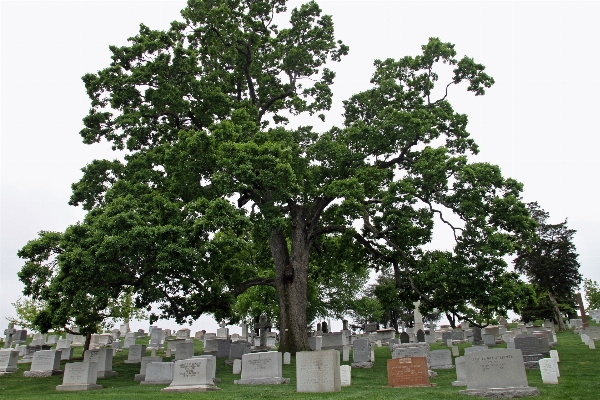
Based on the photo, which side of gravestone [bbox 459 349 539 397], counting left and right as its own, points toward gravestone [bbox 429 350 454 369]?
back

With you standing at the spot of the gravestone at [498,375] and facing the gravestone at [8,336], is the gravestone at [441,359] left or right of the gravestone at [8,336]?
right

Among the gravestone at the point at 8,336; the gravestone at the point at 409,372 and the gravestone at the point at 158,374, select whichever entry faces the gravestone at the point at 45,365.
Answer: the gravestone at the point at 8,336

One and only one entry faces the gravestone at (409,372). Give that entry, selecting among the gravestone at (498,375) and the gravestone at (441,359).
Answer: the gravestone at (441,359)

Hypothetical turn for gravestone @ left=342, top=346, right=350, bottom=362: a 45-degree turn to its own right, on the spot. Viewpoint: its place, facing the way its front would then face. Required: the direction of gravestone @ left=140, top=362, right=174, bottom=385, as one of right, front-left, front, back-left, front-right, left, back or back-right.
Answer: front

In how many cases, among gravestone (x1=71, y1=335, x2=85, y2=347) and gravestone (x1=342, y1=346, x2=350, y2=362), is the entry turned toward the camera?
2

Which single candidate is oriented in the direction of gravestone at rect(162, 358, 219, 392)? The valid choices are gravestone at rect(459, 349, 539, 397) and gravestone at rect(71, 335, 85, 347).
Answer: gravestone at rect(71, 335, 85, 347)

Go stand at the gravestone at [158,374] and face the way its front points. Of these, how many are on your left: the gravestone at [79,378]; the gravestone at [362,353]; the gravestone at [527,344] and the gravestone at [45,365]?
2

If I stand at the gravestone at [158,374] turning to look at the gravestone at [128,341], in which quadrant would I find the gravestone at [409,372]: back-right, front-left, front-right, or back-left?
back-right

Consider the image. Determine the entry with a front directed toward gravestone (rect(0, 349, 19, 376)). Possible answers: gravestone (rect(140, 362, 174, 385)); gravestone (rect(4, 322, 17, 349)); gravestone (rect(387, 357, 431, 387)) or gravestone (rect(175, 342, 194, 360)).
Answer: gravestone (rect(4, 322, 17, 349))

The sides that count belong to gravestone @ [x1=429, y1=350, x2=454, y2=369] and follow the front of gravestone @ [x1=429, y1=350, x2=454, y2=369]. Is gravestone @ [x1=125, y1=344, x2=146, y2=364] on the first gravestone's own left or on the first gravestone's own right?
on the first gravestone's own right
